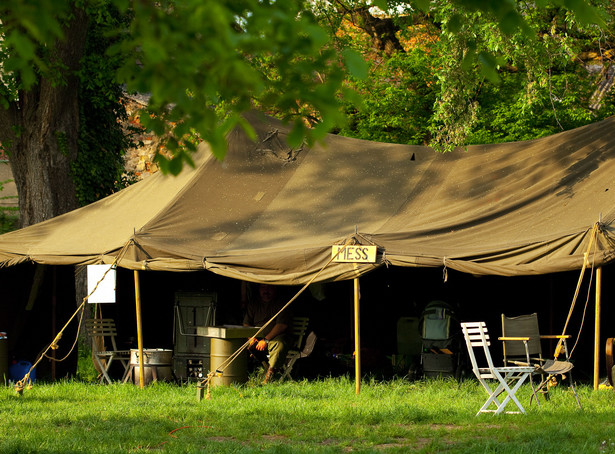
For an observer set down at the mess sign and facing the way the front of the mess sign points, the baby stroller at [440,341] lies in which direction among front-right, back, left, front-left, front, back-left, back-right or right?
back-left

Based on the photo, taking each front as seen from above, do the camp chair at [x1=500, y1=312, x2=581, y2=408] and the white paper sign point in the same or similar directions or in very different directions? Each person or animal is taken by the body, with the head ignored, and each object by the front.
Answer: same or similar directions

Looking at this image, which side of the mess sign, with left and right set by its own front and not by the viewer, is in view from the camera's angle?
front

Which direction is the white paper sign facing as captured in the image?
toward the camera

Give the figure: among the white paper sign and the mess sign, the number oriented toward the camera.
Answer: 2

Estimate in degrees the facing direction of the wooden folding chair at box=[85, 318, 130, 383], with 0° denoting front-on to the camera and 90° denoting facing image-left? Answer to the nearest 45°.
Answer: approximately 315°

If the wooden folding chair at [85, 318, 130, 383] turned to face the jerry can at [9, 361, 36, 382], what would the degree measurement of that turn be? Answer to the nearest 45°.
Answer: approximately 135° to its right

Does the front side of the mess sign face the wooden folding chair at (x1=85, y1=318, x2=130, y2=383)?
no

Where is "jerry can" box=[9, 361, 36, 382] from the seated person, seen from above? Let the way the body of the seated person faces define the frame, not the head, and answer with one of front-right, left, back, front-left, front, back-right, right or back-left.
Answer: front-right

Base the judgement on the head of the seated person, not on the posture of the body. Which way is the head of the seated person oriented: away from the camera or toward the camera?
toward the camera

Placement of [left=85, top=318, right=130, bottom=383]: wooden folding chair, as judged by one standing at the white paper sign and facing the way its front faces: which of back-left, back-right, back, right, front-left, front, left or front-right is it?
back

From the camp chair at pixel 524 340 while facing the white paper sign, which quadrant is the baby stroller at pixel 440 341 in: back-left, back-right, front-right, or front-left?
front-right

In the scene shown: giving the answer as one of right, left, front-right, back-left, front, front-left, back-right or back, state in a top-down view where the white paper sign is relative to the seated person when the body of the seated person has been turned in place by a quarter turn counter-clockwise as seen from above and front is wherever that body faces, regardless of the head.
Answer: back-right
